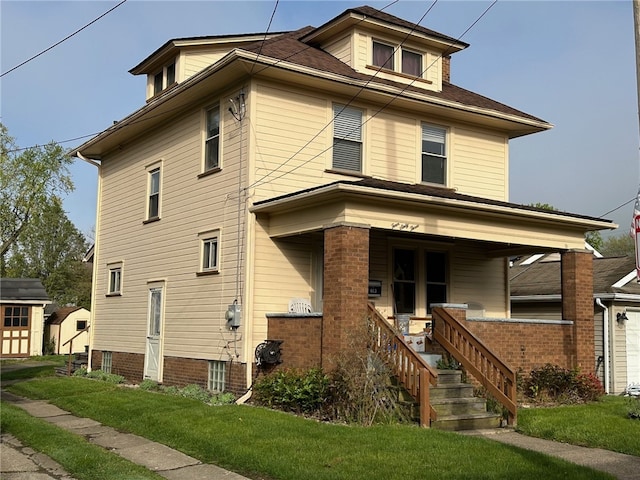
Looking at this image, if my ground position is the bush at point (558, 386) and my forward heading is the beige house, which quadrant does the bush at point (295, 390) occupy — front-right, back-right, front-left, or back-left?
front-left

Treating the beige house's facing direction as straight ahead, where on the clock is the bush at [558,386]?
The bush is roughly at 11 o'clock from the beige house.

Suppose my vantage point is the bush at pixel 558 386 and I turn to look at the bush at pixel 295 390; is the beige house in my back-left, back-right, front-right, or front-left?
front-right

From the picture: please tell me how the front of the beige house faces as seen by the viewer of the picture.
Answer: facing the viewer and to the right of the viewer
